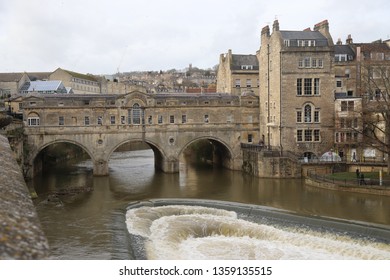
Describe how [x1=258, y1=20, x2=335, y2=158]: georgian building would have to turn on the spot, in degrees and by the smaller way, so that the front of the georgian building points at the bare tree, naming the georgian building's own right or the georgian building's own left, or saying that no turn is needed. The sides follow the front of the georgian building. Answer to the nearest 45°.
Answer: approximately 45° to the georgian building's own left

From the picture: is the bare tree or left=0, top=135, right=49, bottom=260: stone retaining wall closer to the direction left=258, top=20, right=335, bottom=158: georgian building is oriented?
the stone retaining wall

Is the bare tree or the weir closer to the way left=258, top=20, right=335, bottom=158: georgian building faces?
the weir

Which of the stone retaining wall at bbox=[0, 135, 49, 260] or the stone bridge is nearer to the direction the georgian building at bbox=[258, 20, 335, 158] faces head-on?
the stone retaining wall

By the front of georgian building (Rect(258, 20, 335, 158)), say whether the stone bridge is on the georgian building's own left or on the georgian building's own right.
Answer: on the georgian building's own right

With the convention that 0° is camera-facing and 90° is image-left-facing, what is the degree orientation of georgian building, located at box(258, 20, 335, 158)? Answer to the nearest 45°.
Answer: approximately 0°

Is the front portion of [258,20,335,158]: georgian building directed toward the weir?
yes

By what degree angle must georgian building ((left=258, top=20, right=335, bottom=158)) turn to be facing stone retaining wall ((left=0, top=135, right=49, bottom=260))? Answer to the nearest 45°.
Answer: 0° — it already faces it
